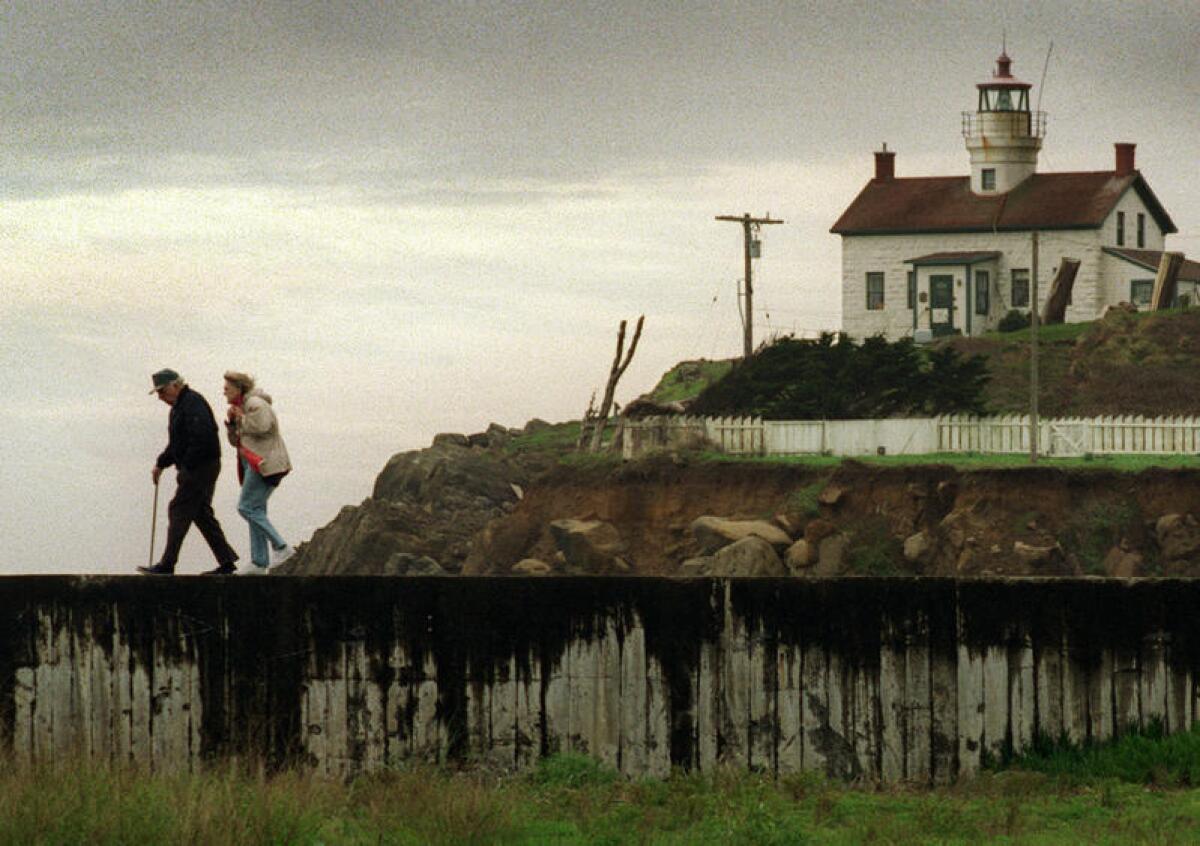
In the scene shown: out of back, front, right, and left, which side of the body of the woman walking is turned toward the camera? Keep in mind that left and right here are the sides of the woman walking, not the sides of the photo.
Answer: left

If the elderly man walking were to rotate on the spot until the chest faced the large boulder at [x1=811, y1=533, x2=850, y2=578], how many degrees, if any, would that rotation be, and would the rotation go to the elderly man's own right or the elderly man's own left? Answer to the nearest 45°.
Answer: approximately 135° to the elderly man's own right

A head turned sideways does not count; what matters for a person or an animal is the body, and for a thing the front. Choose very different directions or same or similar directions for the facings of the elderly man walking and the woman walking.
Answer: same or similar directions

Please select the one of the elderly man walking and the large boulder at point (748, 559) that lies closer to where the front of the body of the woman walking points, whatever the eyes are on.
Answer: the elderly man walking

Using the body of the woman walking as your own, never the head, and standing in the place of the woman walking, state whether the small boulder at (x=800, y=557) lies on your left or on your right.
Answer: on your right

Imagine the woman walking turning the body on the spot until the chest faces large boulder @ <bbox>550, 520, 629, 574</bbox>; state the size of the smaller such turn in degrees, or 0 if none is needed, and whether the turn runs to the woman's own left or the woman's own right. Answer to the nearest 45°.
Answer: approximately 90° to the woman's own right

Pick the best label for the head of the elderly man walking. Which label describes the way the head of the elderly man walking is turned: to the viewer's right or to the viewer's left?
to the viewer's left

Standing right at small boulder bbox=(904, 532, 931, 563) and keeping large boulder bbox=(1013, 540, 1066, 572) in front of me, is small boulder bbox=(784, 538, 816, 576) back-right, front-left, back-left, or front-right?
back-right

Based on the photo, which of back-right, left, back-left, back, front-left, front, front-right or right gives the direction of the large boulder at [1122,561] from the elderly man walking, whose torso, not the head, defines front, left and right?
back-right

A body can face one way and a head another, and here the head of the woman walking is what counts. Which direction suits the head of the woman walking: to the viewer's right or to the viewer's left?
to the viewer's left

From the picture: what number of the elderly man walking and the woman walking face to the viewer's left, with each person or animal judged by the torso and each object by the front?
2

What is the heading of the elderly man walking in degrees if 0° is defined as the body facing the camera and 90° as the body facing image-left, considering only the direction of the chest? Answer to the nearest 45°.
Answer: approximately 90°

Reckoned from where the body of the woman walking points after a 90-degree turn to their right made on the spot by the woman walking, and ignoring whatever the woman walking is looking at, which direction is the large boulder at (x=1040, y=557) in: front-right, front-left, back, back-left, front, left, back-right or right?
front-right
